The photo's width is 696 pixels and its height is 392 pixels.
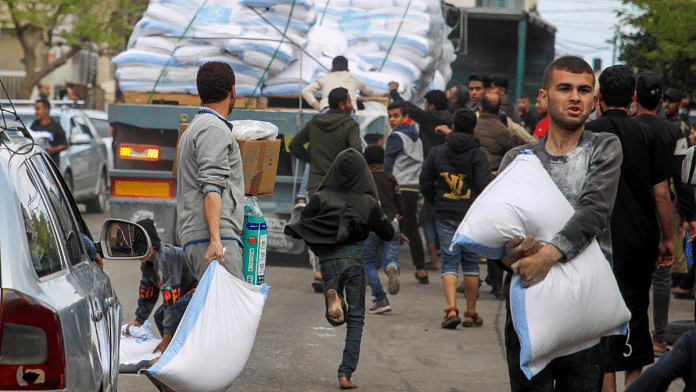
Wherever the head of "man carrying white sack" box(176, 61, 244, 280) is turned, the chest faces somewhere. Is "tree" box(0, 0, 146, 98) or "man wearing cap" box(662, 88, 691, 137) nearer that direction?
the man wearing cap

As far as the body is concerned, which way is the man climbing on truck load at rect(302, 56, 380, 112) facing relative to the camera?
away from the camera

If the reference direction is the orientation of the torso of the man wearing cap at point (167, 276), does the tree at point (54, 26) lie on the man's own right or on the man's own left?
on the man's own right

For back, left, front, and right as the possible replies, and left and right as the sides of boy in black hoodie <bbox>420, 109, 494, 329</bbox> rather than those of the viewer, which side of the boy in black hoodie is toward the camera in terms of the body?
back

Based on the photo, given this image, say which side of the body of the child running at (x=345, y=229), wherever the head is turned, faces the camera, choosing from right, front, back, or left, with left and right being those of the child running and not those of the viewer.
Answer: back

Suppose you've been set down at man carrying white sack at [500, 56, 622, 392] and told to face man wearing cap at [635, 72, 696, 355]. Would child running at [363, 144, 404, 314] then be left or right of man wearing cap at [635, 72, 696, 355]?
left

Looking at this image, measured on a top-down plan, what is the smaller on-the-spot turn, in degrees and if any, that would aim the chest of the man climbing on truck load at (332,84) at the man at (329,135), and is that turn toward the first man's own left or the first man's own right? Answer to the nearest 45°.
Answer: approximately 180°

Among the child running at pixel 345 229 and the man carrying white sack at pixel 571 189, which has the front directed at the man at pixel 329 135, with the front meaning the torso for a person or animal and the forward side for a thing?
the child running

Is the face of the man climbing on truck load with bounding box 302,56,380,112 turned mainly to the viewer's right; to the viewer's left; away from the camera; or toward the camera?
away from the camera

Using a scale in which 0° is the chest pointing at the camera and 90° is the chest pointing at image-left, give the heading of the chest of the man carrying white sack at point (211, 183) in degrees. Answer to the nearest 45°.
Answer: approximately 225°
